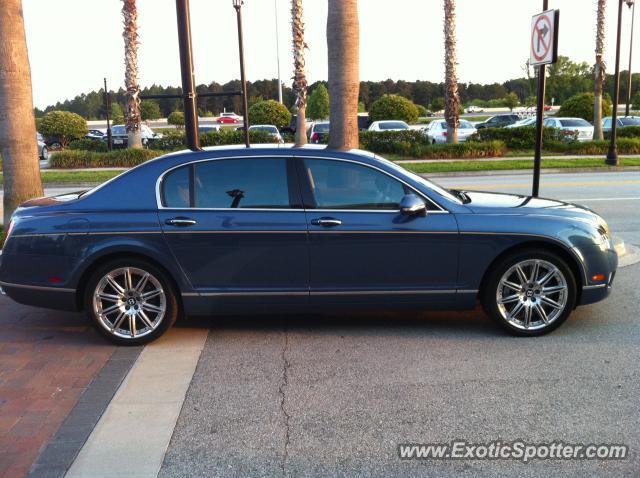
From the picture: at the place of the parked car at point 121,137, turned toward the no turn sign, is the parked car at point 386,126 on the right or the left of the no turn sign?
left

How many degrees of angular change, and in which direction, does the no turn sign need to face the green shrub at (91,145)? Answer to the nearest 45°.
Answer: approximately 90° to its right

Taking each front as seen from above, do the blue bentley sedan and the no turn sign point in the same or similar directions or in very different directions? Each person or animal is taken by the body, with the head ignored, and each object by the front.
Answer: very different directions

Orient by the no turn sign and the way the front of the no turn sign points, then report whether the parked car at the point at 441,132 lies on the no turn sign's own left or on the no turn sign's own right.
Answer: on the no turn sign's own right

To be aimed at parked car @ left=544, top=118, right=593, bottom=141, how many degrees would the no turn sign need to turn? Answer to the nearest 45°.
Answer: approximately 135° to its right

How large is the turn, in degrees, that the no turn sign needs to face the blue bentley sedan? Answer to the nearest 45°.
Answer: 0° — it already faces it

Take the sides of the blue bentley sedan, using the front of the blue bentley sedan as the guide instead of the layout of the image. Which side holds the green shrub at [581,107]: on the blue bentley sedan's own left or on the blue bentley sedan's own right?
on the blue bentley sedan's own left

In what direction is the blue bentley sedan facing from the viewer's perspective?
to the viewer's right

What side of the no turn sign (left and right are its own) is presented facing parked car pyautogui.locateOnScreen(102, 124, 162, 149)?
right

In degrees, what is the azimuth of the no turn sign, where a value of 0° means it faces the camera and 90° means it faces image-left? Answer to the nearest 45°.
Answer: approximately 45°

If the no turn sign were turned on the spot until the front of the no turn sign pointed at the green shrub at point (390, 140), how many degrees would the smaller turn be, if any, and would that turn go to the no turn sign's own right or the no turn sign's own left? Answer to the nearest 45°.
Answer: approximately 135° to the no turn sign's own right

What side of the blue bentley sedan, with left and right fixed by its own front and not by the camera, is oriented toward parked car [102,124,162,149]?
left

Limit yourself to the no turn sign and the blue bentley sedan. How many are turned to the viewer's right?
1

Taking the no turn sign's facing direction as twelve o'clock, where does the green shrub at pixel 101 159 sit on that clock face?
The green shrub is roughly at 3 o'clock from the no turn sign.

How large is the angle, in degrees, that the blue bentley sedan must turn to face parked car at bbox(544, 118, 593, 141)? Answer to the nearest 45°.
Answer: approximately 45° to its left
